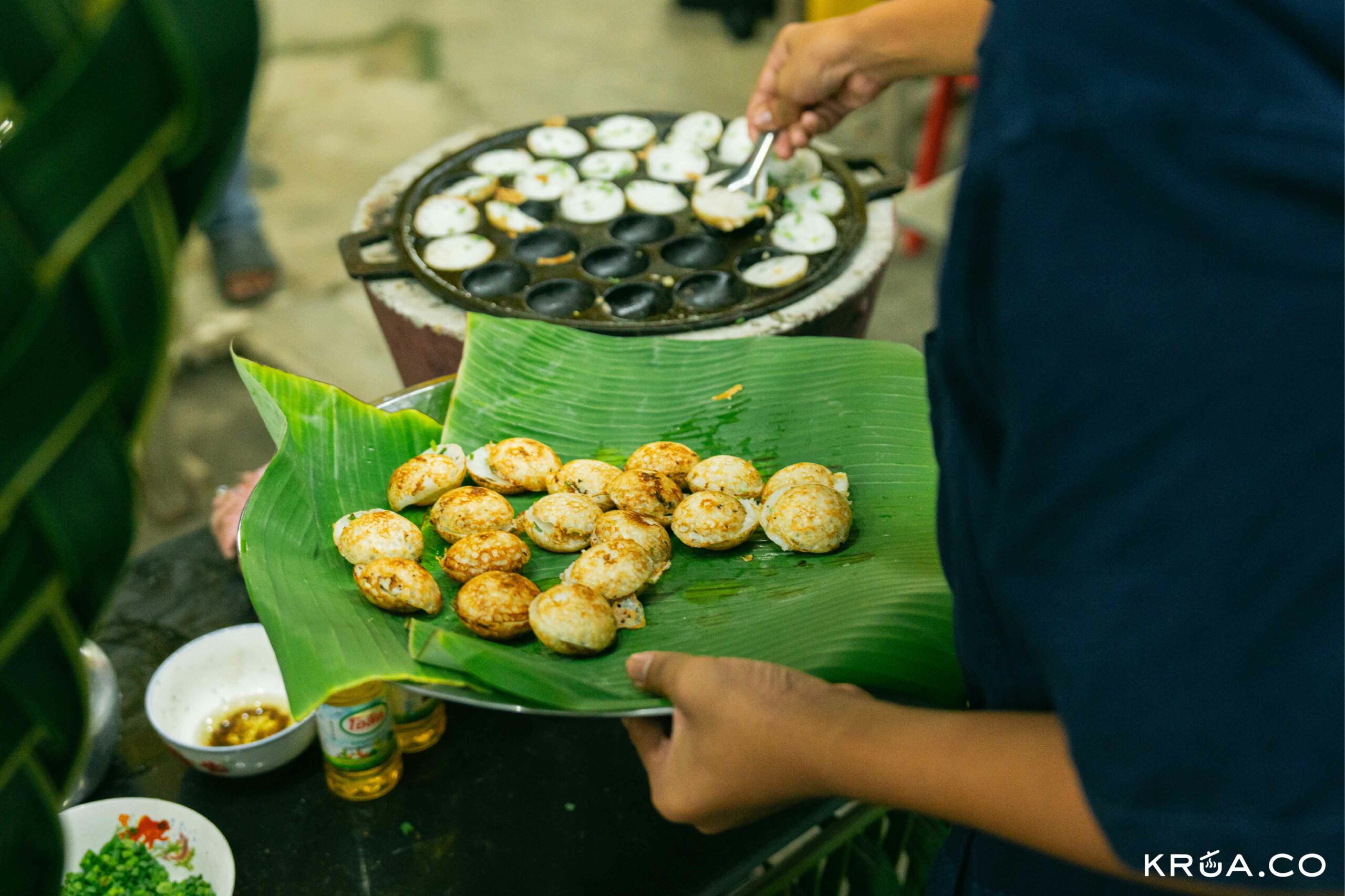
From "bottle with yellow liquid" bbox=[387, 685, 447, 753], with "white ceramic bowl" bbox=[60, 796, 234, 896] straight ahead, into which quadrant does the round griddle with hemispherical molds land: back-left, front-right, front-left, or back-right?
back-right

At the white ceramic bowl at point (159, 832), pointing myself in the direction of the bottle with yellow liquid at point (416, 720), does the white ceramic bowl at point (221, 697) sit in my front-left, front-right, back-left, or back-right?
front-left

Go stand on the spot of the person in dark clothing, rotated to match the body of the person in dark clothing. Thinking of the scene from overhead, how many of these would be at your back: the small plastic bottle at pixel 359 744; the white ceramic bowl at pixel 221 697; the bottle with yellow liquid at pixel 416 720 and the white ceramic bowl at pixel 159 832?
0

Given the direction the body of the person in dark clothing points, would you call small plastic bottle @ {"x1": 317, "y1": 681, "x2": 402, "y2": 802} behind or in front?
in front

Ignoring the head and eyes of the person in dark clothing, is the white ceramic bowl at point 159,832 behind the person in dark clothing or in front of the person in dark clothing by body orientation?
in front

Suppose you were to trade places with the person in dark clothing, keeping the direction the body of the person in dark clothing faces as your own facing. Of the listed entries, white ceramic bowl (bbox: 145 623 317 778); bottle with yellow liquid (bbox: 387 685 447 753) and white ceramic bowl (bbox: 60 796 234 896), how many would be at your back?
0

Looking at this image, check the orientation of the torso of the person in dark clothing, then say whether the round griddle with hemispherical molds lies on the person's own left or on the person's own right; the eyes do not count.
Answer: on the person's own right

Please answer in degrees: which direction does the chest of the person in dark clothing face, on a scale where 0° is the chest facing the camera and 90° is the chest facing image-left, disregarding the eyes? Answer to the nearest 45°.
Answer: approximately 90°

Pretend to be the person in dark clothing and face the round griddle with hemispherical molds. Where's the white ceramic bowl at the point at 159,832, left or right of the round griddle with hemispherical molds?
left

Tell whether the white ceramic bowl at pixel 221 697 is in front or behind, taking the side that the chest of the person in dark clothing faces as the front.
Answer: in front
